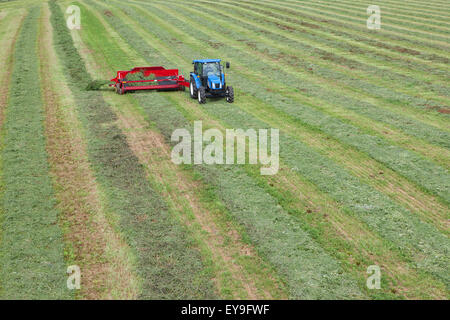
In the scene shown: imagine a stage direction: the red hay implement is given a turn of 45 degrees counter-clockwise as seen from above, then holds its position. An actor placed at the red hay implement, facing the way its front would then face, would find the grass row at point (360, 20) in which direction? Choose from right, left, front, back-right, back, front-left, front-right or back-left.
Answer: left

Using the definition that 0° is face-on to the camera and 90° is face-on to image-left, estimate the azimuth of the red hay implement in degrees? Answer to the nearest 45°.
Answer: approximately 0°

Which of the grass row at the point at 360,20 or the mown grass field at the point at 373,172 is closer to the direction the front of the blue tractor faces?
the mown grass field

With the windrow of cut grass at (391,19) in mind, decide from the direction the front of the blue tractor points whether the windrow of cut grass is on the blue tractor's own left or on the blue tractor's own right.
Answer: on the blue tractor's own left

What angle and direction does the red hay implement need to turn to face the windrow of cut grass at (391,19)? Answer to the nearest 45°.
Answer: approximately 135° to its left
